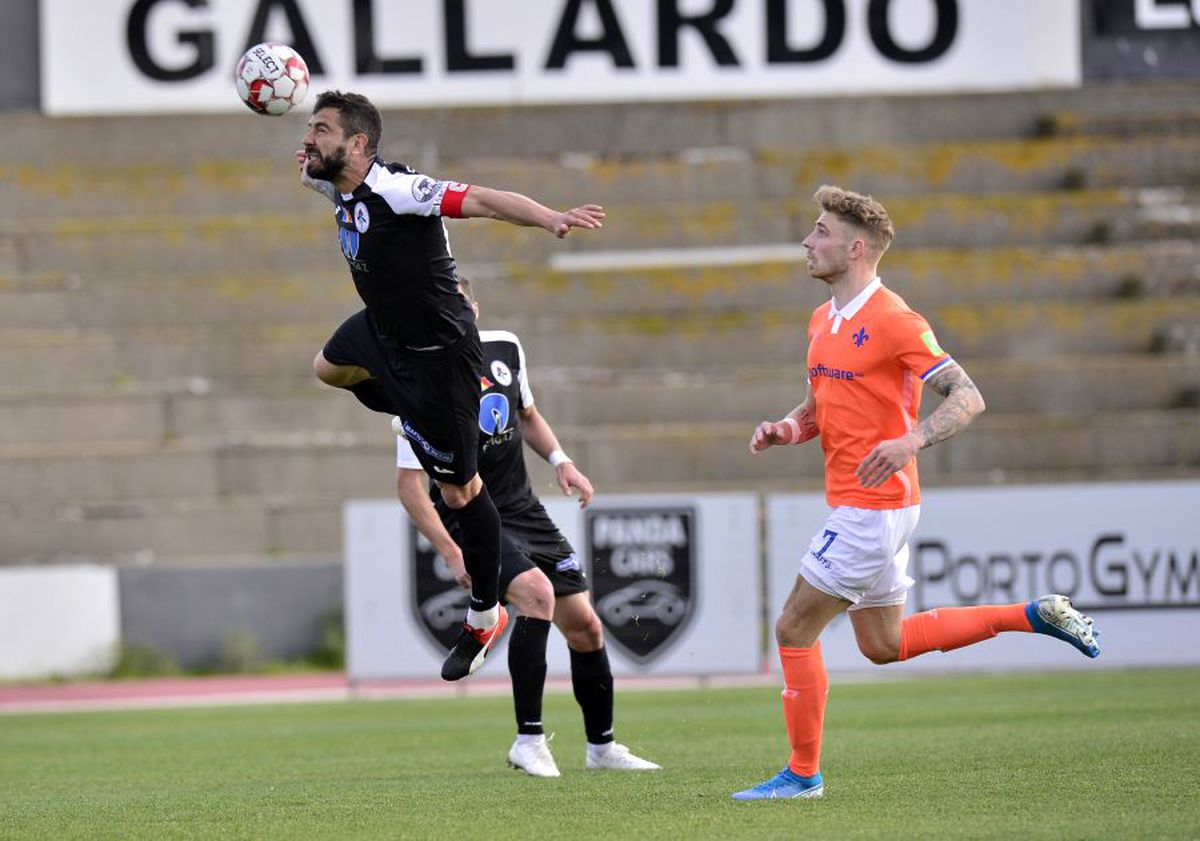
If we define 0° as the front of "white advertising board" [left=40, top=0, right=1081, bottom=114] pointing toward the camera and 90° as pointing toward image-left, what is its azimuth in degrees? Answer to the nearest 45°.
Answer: approximately 0°

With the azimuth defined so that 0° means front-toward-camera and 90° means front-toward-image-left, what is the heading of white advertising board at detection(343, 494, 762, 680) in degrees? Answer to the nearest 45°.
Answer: approximately 0°

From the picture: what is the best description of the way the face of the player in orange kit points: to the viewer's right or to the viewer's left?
to the viewer's left

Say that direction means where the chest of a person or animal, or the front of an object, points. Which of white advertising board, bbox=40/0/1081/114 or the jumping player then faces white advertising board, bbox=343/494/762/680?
white advertising board, bbox=40/0/1081/114

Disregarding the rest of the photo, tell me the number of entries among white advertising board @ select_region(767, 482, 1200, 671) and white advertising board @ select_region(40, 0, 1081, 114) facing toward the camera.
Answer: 2

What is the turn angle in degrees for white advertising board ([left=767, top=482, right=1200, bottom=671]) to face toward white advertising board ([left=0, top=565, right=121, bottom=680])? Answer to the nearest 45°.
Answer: approximately 90° to its right
